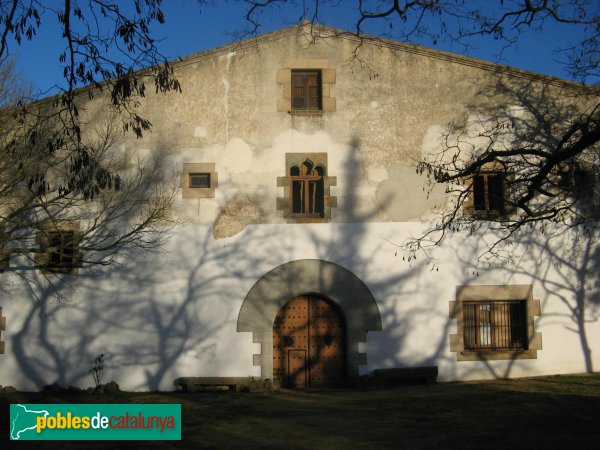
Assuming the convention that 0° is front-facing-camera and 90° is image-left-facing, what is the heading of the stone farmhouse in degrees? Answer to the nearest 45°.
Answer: approximately 0°
